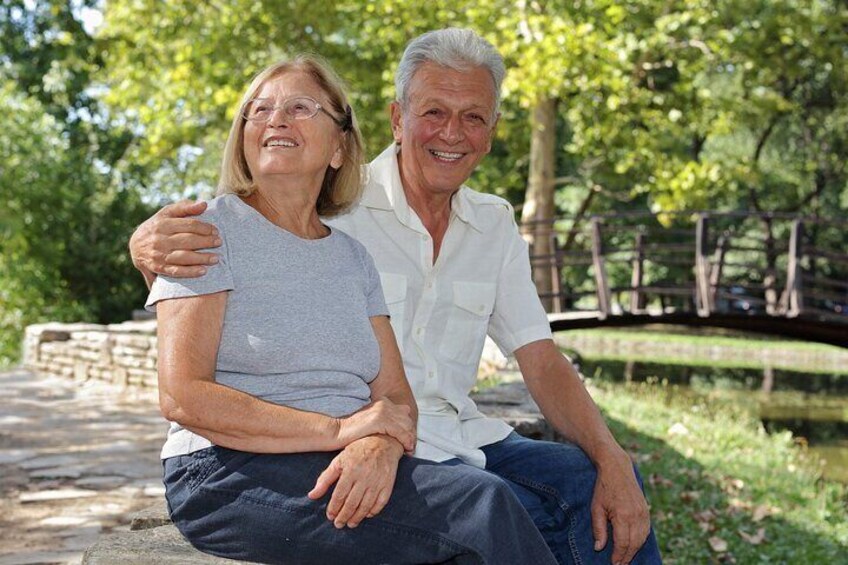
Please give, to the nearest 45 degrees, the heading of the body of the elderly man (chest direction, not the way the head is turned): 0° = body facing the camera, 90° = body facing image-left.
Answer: approximately 0°

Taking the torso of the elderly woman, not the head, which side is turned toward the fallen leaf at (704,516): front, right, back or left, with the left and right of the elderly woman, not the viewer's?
left

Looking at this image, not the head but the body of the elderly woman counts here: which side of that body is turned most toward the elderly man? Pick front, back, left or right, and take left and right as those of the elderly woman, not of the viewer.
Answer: left

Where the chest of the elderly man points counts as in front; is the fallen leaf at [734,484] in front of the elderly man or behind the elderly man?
behind

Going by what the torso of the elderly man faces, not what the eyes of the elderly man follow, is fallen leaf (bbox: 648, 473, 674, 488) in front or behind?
behind

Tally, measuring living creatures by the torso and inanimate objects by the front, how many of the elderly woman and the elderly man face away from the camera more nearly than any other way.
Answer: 0

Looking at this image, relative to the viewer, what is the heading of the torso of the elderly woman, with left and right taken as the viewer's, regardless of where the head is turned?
facing the viewer and to the right of the viewer
